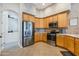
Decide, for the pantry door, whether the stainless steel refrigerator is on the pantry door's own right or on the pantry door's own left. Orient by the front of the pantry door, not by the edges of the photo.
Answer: on the pantry door's own left

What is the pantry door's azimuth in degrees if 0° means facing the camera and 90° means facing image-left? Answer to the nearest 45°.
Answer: approximately 315°

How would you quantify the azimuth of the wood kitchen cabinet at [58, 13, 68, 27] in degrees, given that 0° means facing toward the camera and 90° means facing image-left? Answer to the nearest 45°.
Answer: approximately 45°

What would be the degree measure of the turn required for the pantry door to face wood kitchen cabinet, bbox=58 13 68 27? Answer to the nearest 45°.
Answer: approximately 45° to its left
